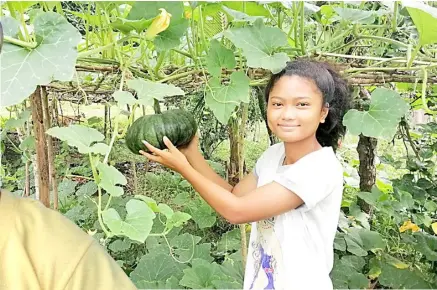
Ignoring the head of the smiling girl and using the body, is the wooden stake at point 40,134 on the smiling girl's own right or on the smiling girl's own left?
on the smiling girl's own right

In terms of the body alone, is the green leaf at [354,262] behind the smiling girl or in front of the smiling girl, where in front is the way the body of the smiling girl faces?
behind

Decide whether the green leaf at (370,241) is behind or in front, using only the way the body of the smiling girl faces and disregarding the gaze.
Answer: behind

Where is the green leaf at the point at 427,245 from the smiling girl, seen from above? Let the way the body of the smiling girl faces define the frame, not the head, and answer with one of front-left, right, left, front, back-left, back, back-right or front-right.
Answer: back
